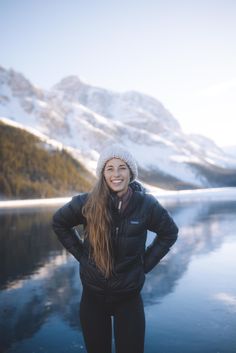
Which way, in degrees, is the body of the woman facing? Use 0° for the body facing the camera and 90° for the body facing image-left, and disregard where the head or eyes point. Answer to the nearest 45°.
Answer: approximately 0°
